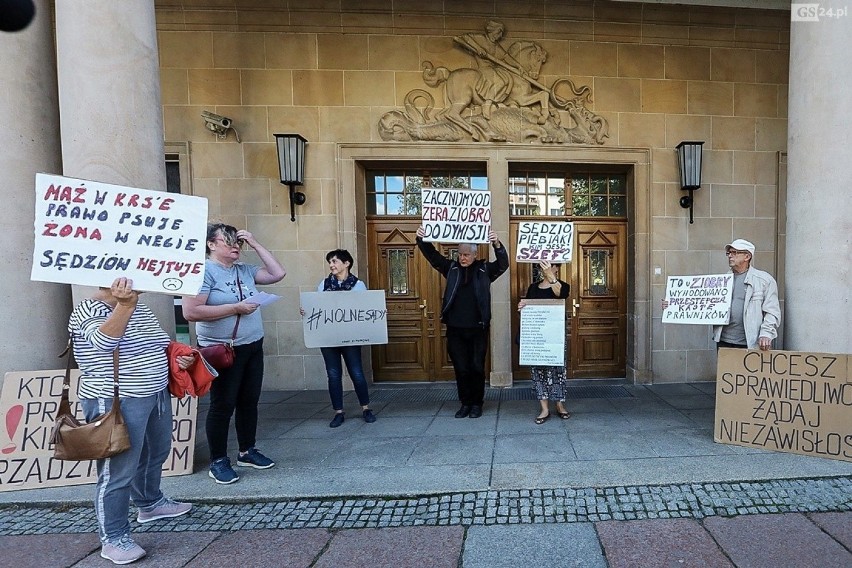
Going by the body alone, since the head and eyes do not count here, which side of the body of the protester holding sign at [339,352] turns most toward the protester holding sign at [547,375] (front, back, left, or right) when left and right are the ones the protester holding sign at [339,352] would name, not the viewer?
left

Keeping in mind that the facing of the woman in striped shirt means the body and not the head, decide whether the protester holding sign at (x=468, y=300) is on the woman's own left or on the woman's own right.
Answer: on the woman's own left

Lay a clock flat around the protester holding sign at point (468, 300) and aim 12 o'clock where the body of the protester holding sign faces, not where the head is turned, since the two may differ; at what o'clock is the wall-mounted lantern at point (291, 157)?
The wall-mounted lantern is roughly at 4 o'clock from the protester holding sign.

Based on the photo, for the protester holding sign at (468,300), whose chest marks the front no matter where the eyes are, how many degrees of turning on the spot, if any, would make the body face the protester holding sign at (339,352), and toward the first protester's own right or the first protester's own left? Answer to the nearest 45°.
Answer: approximately 90° to the first protester's own right

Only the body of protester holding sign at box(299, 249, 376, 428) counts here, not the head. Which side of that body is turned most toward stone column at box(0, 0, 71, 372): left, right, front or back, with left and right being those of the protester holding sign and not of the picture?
right

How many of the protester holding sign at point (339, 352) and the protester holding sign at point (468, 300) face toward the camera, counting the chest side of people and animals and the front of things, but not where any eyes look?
2

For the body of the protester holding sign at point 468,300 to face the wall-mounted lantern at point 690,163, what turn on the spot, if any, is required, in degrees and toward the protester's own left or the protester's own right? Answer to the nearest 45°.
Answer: approximately 135° to the protester's own left

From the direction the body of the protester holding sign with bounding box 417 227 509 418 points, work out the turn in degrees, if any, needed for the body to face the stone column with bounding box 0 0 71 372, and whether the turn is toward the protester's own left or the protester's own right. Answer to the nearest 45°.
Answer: approximately 90° to the protester's own right

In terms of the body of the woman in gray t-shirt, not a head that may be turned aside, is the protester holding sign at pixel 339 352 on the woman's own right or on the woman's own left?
on the woman's own left

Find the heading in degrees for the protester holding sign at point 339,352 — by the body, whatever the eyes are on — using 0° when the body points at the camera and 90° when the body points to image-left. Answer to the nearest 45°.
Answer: approximately 0°

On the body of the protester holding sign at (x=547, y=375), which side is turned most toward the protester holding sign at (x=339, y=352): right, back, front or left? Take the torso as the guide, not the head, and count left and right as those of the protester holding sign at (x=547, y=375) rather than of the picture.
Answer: right

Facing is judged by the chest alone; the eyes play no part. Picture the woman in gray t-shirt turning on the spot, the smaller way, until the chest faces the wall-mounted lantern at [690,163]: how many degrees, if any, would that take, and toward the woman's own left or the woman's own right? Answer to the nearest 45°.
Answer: approximately 45° to the woman's own left
